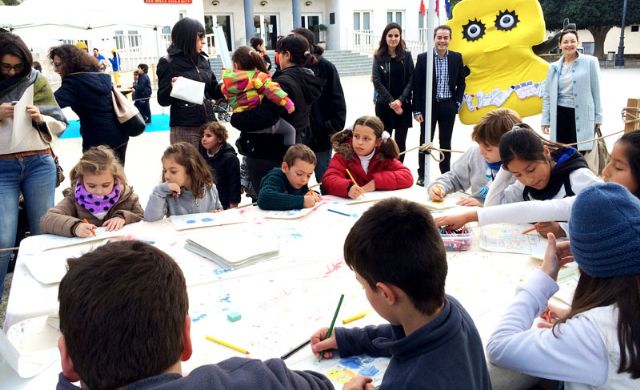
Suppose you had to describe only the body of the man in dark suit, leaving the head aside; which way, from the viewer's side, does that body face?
toward the camera

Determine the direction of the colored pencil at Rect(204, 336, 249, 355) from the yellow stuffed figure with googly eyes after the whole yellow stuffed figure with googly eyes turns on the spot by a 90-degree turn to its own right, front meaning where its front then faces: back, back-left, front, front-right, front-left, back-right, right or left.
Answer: left

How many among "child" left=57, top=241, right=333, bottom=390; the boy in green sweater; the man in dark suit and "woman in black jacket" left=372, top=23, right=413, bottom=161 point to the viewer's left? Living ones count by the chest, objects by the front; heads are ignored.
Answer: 0

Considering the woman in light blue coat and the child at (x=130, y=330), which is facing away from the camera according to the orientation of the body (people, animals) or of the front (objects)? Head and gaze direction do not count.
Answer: the child

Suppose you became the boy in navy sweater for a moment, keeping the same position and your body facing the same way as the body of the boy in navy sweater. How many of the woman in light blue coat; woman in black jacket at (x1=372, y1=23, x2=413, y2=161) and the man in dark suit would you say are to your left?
0

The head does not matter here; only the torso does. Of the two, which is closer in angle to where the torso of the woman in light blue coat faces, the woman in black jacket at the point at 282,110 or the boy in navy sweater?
the boy in navy sweater

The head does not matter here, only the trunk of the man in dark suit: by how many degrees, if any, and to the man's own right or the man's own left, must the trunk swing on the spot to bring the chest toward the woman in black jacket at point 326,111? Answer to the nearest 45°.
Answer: approximately 45° to the man's own right

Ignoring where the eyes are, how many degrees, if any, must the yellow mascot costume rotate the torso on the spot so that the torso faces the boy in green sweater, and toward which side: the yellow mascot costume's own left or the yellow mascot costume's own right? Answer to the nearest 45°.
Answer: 0° — they already face them

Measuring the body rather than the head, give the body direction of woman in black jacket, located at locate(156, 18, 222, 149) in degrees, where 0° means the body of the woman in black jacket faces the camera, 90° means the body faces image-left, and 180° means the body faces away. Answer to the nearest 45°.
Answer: approximately 315°

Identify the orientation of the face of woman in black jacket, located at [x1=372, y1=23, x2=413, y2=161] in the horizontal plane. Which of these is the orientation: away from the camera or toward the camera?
toward the camera

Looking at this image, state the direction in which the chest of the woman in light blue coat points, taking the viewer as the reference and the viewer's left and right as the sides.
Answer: facing the viewer

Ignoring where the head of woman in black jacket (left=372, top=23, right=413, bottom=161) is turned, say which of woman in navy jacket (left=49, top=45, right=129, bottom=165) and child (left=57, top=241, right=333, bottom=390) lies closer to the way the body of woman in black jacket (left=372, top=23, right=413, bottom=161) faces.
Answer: the child

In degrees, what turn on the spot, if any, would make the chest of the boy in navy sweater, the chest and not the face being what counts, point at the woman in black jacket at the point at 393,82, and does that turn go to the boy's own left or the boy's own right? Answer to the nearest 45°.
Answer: approximately 45° to the boy's own right

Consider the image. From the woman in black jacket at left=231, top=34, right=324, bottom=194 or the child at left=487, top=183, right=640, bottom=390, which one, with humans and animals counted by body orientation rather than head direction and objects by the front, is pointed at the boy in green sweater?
the child

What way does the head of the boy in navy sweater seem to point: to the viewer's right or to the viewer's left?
to the viewer's left

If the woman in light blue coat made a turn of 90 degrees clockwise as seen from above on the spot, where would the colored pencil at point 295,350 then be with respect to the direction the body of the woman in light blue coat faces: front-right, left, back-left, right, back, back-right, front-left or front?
left

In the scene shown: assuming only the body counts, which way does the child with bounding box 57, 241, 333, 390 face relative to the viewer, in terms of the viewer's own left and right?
facing away from the viewer

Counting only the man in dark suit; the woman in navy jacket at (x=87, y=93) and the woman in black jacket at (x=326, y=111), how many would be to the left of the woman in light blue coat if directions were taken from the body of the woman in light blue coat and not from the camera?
0
